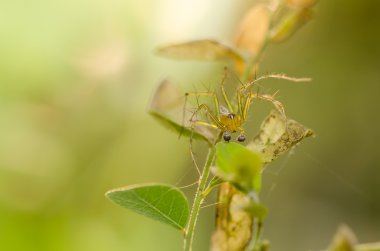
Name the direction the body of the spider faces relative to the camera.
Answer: toward the camera
